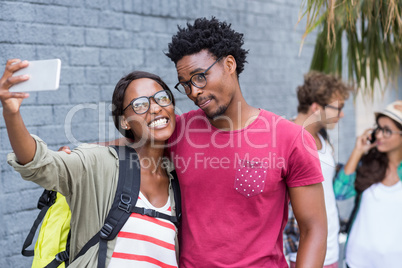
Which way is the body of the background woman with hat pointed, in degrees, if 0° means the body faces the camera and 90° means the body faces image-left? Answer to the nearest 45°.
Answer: approximately 0°

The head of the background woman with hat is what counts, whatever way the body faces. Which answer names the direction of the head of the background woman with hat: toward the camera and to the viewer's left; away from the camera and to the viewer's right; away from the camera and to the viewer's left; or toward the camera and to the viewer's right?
toward the camera and to the viewer's left
